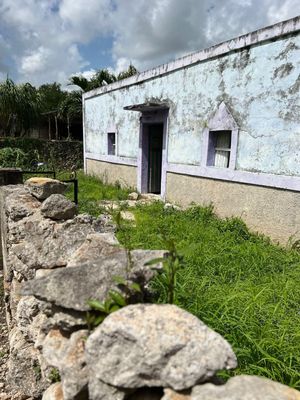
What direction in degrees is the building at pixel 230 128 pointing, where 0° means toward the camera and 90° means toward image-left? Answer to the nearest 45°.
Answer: approximately 45°

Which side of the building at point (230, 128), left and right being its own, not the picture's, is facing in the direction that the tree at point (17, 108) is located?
right

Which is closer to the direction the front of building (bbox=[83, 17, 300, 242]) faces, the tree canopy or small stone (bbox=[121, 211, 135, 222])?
the small stone

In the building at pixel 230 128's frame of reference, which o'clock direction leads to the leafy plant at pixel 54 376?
The leafy plant is roughly at 11 o'clock from the building.

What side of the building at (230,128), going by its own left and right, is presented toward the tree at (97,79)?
right

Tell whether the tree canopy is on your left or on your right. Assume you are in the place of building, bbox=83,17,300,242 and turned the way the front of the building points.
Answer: on your right

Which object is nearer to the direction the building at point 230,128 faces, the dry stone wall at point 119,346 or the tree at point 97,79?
the dry stone wall

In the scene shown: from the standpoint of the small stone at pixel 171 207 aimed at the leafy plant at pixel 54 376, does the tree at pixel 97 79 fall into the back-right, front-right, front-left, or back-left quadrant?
back-right

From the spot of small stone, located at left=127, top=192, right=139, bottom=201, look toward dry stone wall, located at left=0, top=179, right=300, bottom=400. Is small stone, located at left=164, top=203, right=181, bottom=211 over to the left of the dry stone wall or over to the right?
left

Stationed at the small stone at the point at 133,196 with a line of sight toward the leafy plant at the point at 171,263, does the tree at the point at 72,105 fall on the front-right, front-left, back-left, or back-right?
back-right
